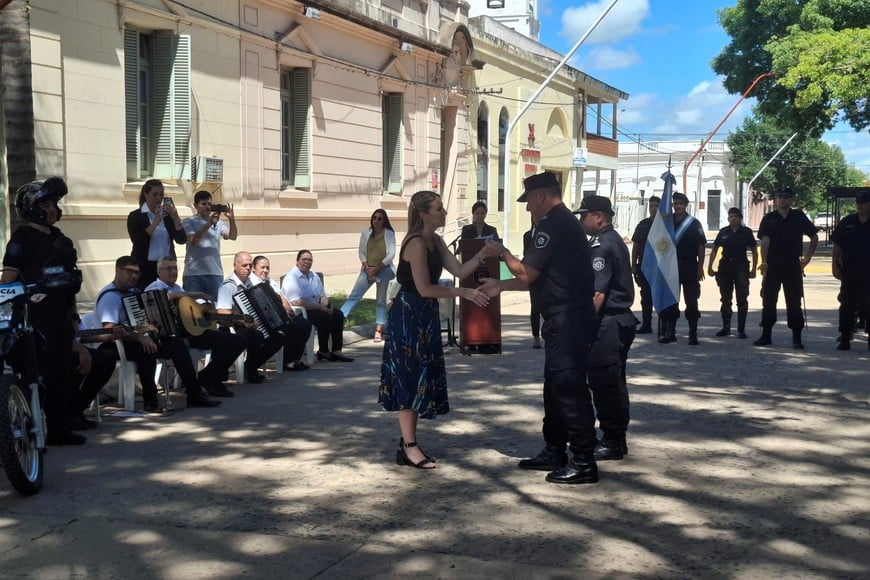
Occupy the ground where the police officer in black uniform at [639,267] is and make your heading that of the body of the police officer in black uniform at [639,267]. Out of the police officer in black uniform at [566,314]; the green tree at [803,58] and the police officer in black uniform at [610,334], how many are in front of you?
2

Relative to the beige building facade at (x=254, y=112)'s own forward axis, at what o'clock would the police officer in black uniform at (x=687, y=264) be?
The police officer in black uniform is roughly at 12 o'clock from the beige building facade.

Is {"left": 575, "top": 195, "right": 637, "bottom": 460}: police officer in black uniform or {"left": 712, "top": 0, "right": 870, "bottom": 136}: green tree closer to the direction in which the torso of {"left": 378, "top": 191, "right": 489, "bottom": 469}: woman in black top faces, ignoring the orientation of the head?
the police officer in black uniform

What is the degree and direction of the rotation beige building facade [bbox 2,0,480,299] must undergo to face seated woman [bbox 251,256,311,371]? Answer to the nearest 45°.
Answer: approximately 45° to its right

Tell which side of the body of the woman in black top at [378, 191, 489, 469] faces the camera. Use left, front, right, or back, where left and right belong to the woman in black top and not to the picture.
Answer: right

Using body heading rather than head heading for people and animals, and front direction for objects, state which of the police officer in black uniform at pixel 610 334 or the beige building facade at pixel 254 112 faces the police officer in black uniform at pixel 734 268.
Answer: the beige building facade

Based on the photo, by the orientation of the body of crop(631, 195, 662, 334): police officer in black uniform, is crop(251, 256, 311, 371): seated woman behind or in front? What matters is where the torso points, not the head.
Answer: in front

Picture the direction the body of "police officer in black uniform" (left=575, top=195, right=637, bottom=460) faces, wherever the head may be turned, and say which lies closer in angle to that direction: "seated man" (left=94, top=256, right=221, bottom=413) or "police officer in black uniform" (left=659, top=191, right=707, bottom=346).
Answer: the seated man

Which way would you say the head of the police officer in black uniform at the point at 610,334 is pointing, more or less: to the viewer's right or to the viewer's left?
to the viewer's left

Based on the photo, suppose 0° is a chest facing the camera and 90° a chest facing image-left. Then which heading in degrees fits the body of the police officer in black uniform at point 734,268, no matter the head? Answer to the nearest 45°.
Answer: approximately 0°

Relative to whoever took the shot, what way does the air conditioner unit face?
facing the viewer and to the right of the viewer

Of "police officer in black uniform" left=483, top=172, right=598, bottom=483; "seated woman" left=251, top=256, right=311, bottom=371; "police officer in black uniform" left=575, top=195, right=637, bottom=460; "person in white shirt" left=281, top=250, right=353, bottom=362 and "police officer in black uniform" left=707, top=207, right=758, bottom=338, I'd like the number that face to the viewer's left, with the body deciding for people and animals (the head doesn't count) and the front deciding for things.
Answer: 2

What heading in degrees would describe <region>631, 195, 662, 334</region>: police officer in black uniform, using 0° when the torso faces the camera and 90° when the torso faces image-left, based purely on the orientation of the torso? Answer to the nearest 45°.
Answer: approximately 0°

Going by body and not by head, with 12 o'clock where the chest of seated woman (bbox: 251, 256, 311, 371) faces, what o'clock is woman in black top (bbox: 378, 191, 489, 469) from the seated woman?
The woman in black top is roughly at 1 o'clock from the seated woman.

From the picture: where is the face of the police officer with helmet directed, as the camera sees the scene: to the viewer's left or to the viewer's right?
to the viewer's right

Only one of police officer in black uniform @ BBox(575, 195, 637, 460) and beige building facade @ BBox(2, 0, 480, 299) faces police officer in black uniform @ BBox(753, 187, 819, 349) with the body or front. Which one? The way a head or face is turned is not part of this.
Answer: the beige building facade
